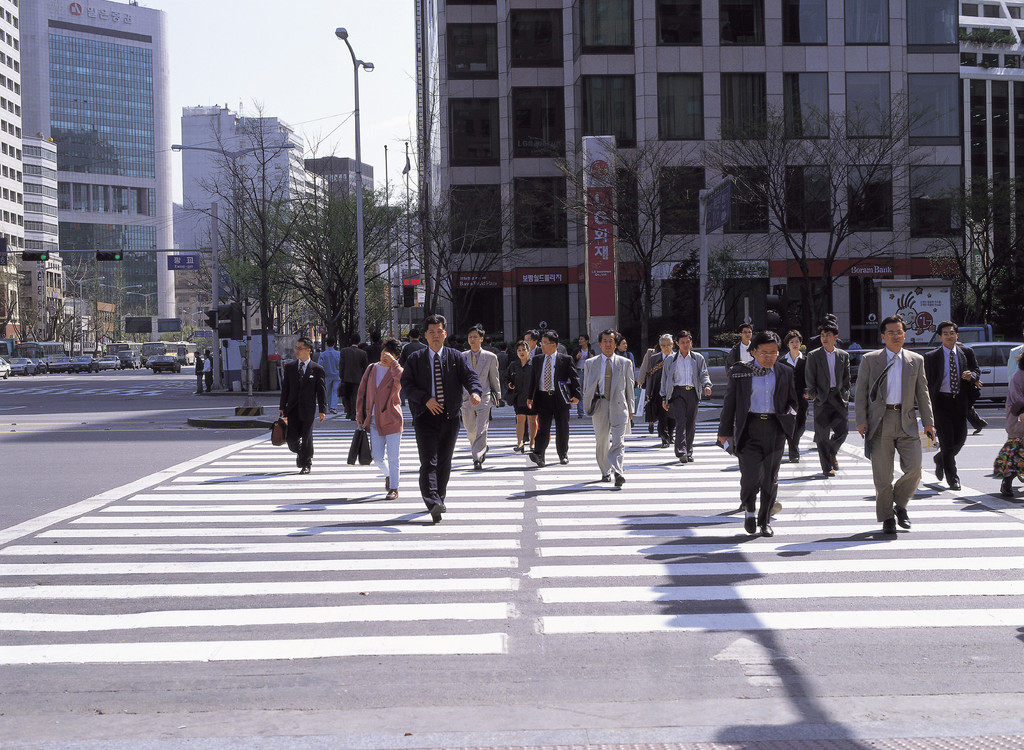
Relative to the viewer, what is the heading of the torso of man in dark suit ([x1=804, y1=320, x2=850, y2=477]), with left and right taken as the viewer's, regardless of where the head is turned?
facing the viewer

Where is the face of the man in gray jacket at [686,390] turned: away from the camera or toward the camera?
toward the camera

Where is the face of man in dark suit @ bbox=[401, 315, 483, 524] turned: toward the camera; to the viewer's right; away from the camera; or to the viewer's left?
toward the camera

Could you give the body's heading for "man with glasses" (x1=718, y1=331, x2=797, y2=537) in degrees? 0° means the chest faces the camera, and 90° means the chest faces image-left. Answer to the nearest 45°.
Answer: approximately 0°

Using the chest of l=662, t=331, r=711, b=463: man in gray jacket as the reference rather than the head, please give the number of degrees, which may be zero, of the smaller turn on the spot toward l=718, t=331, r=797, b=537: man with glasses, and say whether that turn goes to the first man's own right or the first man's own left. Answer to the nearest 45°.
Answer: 0° — they already face them

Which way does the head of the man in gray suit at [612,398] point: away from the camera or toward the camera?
toward the camera

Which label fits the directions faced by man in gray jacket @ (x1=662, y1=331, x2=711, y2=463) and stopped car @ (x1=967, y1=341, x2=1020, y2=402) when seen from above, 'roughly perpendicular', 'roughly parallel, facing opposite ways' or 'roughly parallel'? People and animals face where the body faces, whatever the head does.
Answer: roughly perpendicular

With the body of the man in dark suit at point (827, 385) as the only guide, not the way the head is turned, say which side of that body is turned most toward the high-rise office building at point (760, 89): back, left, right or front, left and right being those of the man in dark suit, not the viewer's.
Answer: back

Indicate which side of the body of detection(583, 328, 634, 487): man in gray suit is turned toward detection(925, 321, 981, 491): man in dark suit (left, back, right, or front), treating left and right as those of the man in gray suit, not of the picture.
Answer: left

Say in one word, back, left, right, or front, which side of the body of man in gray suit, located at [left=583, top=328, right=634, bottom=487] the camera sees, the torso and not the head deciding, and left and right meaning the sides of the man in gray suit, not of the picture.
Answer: front
